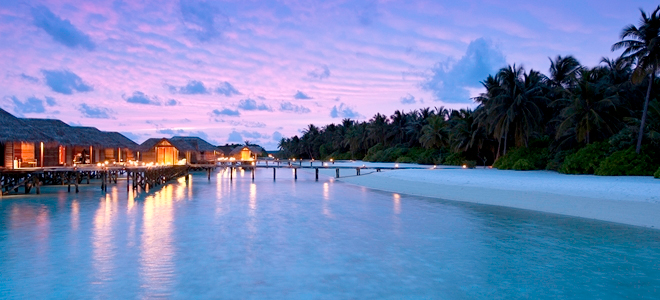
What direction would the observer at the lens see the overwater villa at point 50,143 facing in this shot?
facing the viewer and to the right of the viewer

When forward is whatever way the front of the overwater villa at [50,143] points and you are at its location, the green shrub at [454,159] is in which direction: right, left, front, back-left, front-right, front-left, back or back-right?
front-left

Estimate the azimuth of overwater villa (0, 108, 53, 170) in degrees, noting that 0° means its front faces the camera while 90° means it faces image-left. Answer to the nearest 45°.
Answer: approximately 315°
